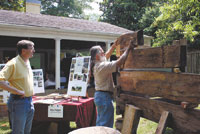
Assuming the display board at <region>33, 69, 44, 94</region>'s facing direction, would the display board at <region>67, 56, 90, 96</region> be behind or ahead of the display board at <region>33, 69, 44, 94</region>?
ahead

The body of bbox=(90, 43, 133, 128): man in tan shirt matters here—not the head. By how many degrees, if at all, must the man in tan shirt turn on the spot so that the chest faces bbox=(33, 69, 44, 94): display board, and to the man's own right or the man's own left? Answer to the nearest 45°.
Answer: approximately 135° to the man's own left

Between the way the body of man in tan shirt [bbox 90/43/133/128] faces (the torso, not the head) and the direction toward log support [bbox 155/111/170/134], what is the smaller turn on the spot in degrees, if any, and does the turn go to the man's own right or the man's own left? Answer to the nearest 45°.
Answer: approximately 45° to the man's own right

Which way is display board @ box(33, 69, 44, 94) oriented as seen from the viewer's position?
toward the camera

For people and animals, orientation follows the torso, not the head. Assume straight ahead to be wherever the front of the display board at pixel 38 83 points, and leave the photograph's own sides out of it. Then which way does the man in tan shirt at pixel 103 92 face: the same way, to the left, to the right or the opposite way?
to the left

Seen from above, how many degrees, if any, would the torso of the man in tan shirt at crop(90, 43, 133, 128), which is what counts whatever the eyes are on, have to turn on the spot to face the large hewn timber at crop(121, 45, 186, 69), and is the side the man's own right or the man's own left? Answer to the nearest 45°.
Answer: approximately 45° to the man's own right

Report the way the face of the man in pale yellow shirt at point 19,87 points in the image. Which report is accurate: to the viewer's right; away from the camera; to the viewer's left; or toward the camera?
to the viewer's right

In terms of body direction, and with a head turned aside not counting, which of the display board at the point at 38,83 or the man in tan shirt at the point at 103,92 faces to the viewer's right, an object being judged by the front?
the man in tan shirt

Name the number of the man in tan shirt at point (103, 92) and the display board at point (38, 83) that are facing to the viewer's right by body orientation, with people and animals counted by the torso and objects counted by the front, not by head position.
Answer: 1

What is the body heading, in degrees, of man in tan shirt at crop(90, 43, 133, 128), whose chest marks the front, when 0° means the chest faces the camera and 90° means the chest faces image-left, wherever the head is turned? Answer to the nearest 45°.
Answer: approximately 270°

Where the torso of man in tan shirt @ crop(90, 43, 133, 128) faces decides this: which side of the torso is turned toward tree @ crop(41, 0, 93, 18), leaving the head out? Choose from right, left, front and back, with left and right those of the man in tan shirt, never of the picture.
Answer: left
